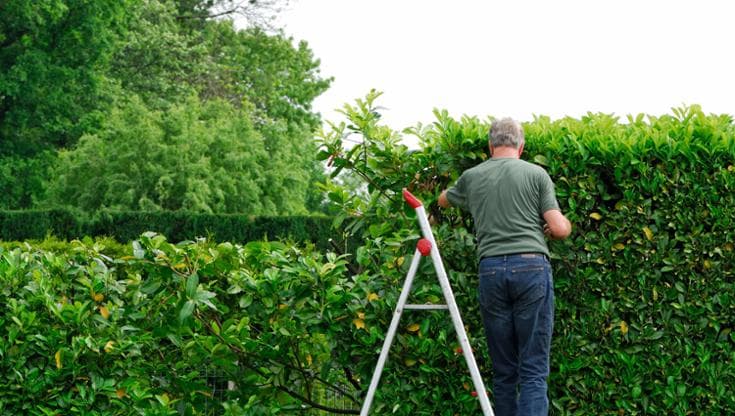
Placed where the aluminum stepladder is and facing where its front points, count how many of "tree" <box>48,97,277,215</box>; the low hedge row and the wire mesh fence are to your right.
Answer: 0

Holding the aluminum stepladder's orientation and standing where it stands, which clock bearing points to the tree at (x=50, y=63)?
The tree is roughly at 8 o'clock from the aluminum stepladder.

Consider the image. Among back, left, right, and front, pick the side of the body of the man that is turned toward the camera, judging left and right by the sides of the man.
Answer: back

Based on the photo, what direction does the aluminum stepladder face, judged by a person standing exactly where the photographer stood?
facing to the right of the viewer

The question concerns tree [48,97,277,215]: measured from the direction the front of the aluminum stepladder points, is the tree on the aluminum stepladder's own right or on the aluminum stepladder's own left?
on the aluminum stepladder's own left

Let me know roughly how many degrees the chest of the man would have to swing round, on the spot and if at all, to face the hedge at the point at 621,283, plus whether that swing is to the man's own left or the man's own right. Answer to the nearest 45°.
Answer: approximately 45° to the man's own right

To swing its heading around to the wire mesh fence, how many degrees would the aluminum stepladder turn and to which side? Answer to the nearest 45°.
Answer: approximately 135° to its left

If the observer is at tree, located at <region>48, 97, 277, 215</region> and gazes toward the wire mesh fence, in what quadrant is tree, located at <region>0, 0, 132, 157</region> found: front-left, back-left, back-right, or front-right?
back-right

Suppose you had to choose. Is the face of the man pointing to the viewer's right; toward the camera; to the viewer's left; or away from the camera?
away from the camera
